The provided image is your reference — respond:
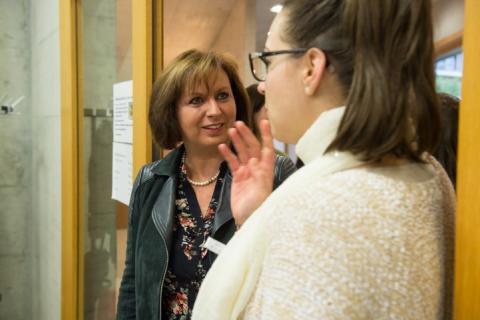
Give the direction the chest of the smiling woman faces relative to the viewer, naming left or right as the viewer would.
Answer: facing the viewer and to the right of the viewer

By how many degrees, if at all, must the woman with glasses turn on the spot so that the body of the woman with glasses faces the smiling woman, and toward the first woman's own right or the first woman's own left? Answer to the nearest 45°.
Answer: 0° — they already face them

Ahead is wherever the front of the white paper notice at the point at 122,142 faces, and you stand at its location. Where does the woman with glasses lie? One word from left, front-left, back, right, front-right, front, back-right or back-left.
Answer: front-left

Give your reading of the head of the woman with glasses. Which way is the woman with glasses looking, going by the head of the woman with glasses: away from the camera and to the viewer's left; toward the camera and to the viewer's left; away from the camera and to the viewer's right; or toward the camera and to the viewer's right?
away from the camera and to the viewer's left

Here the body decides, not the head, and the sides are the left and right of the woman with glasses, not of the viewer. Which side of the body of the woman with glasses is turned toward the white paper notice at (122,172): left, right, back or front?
front

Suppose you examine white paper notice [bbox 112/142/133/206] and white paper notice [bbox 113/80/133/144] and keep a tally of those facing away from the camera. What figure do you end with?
0

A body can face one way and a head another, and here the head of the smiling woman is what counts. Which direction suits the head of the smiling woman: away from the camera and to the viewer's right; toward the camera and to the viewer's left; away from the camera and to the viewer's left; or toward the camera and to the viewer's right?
toward the camera and to the viewer's right
